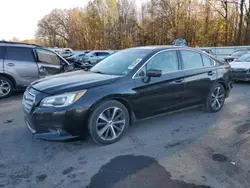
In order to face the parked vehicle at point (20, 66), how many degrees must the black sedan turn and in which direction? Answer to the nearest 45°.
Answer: approximately 90° to its right

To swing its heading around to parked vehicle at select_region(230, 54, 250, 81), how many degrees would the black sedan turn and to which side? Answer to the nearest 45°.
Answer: approximately 180°

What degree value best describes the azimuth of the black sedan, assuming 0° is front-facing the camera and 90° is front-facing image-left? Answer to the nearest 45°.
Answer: approximately 45°

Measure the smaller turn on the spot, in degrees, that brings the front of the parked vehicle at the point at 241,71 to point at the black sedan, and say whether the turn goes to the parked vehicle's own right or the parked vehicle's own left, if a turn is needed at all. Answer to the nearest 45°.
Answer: approximately 45° to the parked vehicle's own left

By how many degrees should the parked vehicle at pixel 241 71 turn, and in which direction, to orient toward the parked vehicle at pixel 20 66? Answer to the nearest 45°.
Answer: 0° — it already faces it

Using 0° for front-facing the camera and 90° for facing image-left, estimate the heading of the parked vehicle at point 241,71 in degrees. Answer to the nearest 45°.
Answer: approximately 45°
